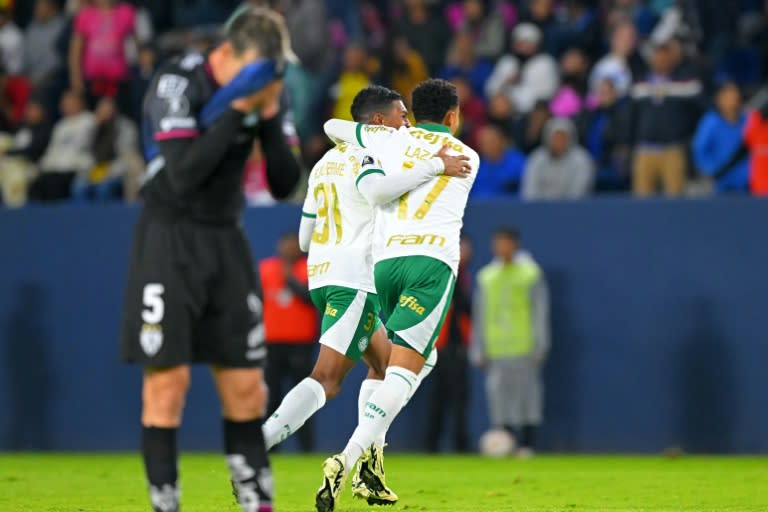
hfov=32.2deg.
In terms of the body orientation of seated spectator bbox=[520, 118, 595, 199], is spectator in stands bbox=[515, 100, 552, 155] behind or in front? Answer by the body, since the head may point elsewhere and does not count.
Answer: behind

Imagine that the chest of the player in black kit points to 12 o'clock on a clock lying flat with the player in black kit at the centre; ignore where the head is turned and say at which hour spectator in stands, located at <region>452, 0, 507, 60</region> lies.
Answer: The spectator in stands is roughly at 8 o'clock from the player in black kit.

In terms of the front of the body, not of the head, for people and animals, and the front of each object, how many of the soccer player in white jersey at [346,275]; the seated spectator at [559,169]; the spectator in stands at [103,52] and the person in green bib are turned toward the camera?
3

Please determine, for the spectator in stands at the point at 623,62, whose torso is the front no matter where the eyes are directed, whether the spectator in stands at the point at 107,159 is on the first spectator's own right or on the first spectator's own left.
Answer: on the first spectator's own right

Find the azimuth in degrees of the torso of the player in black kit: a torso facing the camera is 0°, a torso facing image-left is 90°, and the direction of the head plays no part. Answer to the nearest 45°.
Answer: approximately 315°

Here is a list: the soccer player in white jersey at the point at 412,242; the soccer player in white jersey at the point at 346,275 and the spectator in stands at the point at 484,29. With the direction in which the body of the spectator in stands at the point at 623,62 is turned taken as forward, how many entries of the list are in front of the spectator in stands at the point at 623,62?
2

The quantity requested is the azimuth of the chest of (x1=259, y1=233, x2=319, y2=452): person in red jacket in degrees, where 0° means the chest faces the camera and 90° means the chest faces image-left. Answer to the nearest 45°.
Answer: approximately 0°

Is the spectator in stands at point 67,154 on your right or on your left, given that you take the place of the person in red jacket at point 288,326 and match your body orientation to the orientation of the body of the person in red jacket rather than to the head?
on your right

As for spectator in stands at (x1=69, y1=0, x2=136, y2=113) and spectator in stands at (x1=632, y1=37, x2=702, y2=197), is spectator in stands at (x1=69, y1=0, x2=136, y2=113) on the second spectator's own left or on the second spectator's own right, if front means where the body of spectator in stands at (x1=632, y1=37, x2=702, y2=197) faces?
on the second spectator's own right

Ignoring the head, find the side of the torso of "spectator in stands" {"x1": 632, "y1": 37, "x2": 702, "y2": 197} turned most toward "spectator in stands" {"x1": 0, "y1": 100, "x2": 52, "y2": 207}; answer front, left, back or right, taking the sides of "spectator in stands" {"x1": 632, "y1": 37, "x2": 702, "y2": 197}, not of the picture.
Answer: right
